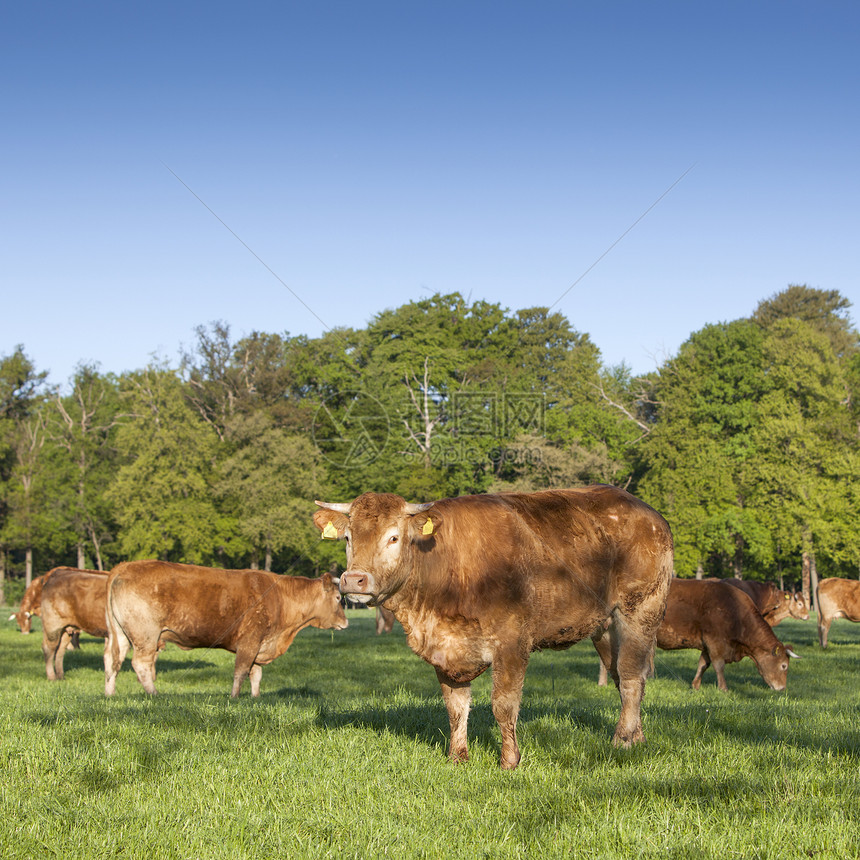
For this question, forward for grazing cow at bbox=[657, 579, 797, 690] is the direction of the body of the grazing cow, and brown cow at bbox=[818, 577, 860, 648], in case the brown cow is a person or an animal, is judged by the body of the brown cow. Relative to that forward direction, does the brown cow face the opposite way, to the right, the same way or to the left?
the same way

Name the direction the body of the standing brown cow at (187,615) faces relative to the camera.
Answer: to the viewer's right

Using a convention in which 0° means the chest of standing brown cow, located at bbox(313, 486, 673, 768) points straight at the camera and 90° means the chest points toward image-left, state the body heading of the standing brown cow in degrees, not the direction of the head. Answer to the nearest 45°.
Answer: approximately 45°

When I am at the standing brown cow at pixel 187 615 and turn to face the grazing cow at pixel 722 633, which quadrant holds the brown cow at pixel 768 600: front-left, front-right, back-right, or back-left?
front-left

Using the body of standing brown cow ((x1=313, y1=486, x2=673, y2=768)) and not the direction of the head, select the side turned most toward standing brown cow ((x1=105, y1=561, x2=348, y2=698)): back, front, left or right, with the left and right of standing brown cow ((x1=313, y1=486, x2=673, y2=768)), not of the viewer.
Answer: right

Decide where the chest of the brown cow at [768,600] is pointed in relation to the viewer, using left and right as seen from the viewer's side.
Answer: facing to the right of the viewer

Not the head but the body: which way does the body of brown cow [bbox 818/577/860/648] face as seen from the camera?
to the viewer's right

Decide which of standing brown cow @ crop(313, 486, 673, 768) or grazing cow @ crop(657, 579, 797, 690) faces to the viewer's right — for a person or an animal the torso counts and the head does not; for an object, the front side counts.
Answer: the grazing cow

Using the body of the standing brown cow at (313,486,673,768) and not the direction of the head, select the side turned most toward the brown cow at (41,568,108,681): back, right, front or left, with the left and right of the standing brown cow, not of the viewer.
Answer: right

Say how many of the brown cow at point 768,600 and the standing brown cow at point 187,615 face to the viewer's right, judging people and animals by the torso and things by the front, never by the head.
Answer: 2

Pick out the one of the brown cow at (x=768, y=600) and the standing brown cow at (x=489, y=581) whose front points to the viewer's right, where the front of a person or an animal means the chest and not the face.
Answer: the brown cow
